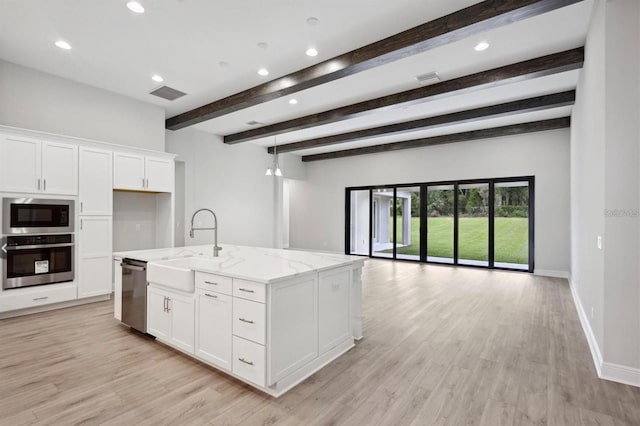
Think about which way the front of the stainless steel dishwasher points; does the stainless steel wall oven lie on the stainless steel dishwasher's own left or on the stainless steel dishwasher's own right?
on the stainless steel dishwasher's own right

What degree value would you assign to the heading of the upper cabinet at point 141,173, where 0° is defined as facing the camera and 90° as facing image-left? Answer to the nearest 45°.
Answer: approximately 315°

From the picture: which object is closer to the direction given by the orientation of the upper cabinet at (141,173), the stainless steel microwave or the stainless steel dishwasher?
the stainless steel dishwasher

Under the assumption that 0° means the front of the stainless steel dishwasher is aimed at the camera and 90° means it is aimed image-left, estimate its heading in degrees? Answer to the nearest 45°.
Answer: approximately 45°
